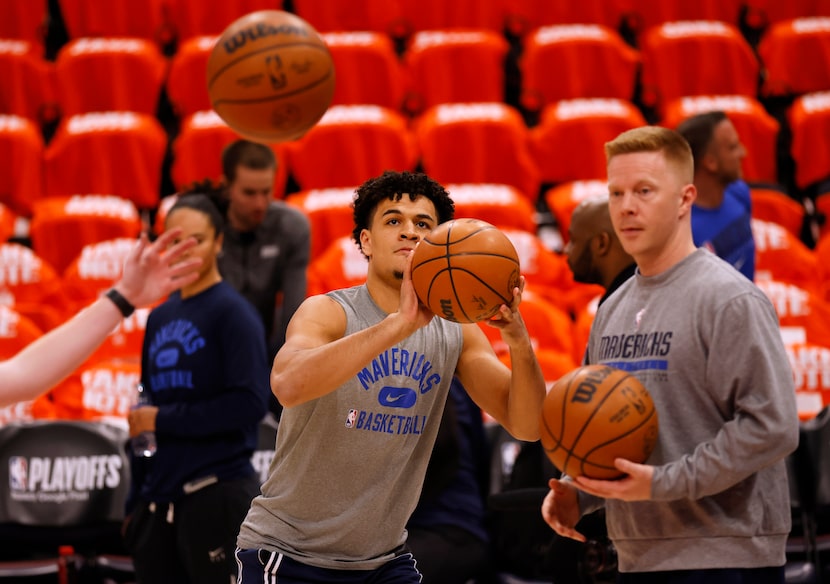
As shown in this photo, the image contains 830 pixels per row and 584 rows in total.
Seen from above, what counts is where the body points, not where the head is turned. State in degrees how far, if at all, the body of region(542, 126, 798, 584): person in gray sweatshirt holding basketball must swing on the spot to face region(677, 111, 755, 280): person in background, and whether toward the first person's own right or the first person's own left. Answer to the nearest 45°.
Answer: approximately 135° to the first person's own right

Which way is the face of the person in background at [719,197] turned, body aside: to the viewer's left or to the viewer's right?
to the viewer's right

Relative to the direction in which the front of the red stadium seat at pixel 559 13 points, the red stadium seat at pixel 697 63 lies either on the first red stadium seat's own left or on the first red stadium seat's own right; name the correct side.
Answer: on the first red stadium seat's own left

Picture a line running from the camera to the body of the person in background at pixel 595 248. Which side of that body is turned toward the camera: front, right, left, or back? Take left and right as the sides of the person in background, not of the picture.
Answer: left

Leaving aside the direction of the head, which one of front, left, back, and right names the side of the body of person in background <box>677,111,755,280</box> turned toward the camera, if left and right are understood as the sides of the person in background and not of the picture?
right

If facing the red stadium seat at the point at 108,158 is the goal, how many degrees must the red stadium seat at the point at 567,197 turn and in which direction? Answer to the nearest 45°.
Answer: approximately 90° to its right

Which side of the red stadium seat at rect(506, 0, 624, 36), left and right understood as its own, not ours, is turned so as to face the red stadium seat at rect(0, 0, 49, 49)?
right

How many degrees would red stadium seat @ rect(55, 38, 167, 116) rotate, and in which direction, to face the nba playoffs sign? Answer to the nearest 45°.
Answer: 0° — it already faces it

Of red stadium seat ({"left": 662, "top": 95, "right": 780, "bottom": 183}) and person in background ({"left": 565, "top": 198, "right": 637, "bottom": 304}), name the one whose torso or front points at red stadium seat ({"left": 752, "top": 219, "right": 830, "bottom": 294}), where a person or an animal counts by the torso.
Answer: red stadium seat ({"left": 662, "top": 95, "right": 780, "bottom": 183})

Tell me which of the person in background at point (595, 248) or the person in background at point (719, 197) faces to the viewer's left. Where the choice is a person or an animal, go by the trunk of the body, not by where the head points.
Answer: the person in background at point (595, 248)
